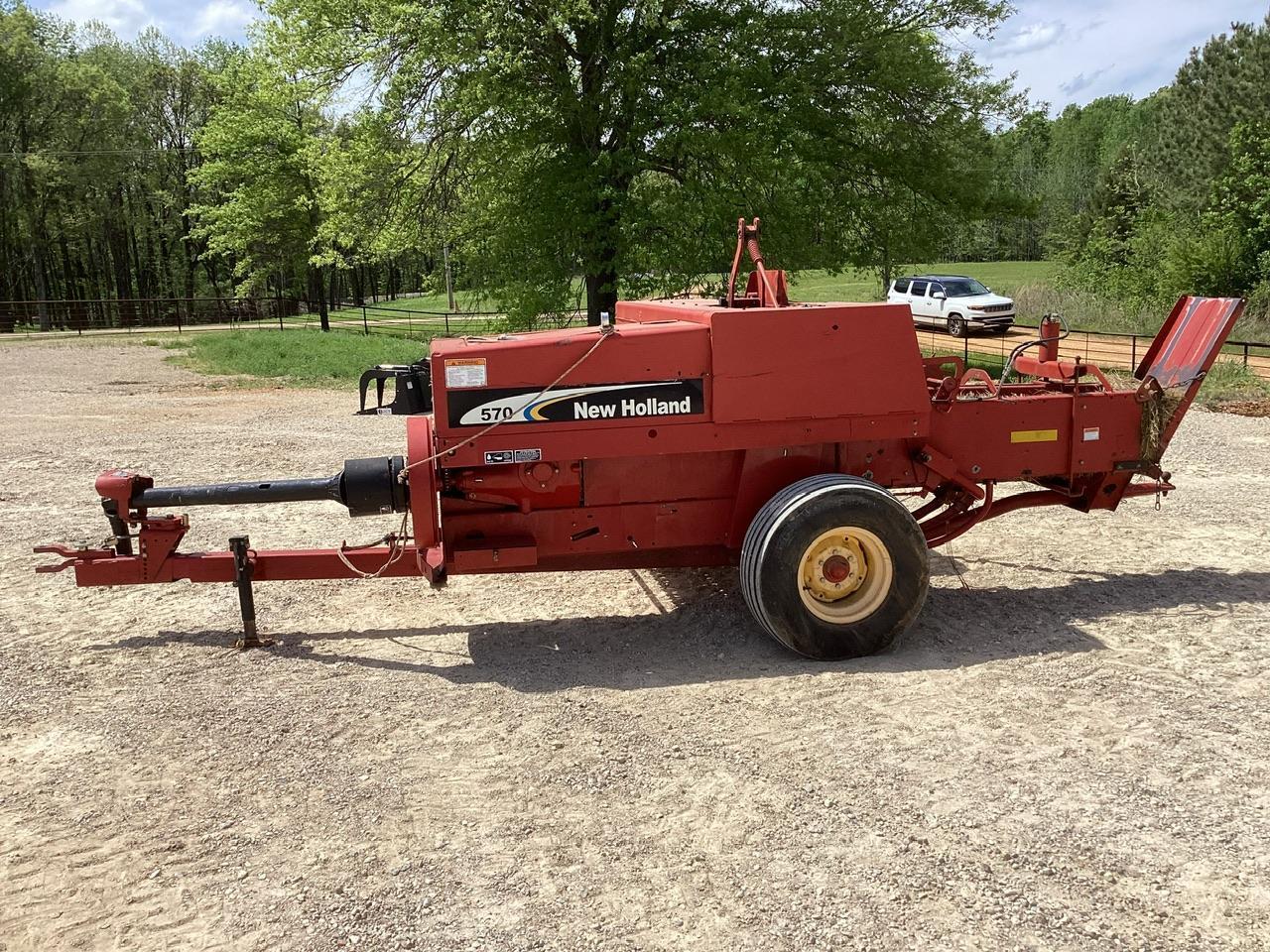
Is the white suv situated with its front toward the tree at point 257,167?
no

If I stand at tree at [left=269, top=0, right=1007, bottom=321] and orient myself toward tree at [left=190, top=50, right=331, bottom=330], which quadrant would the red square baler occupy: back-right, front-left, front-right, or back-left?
back-left

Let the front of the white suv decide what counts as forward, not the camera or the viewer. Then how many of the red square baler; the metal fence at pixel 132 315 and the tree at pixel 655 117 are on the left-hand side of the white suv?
0

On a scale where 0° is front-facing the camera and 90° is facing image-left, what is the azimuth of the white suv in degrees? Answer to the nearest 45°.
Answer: approximately 315°

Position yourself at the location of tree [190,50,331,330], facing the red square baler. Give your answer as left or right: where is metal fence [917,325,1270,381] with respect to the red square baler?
left

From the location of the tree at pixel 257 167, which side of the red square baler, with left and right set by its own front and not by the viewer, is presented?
right

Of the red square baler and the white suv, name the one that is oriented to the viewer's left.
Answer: the red square baler

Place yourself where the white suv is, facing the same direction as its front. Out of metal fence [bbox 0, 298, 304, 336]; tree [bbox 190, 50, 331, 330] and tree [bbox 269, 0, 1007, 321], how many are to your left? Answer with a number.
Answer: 0

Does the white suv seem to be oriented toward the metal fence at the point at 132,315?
no

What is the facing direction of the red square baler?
to the viewer's left

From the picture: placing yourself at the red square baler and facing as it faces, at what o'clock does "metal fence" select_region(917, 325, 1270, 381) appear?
The metal fence is roughly at 4 o'clock from the red square baler.

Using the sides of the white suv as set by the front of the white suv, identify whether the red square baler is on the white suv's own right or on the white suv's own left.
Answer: on the white suv's own right

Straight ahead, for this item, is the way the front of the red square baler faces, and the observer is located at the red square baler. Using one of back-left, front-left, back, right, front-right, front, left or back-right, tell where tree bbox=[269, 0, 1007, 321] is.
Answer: right

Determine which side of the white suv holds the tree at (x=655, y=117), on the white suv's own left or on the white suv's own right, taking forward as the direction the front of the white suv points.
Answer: on the white suv's own right

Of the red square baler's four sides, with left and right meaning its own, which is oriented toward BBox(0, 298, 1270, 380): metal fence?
right

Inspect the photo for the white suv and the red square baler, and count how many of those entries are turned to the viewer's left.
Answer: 1

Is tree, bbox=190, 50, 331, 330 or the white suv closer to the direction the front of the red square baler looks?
the tree
